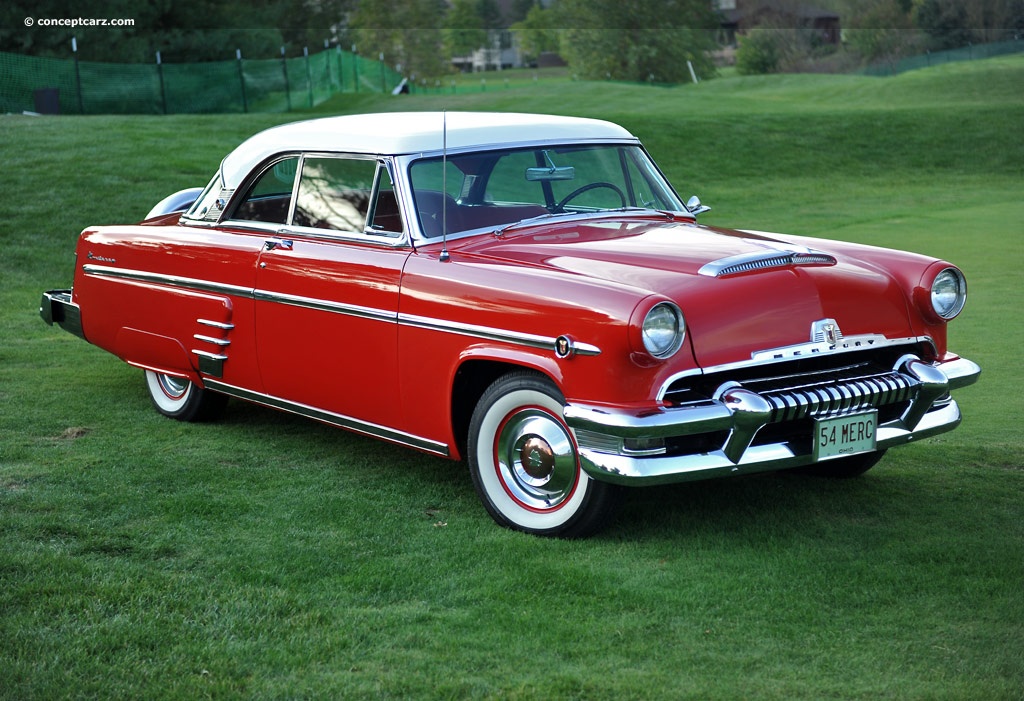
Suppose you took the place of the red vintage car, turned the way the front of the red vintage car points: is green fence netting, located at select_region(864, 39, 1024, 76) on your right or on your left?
on your left

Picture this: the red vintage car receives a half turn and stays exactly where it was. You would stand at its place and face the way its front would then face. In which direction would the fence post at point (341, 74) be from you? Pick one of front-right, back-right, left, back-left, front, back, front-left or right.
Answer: front-right

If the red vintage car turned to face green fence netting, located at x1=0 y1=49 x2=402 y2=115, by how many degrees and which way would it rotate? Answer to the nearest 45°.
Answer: approximately 135° to its left

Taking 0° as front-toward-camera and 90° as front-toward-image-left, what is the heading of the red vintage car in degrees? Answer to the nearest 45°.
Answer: approximately 315°

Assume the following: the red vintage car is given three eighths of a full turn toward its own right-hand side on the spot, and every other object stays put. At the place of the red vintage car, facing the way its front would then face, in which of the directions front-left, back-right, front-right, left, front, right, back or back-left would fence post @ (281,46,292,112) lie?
right
